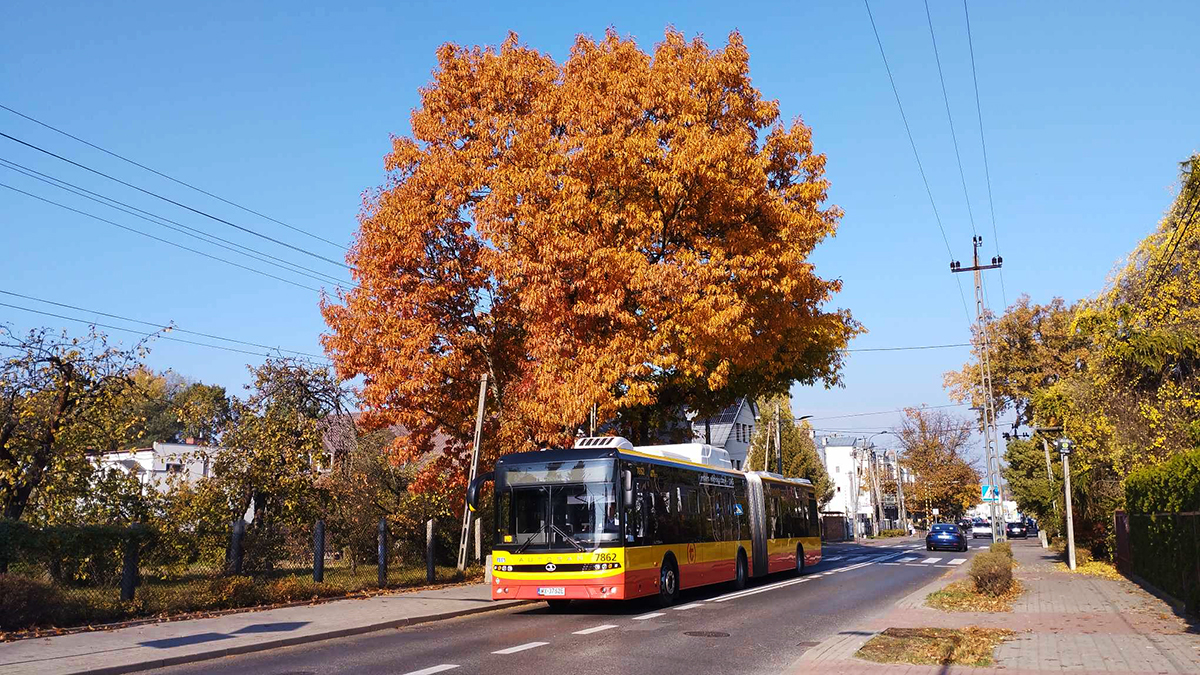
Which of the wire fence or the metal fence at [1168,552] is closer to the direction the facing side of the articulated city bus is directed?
the wire fence

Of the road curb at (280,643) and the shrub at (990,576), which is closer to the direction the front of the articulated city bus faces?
the road curb

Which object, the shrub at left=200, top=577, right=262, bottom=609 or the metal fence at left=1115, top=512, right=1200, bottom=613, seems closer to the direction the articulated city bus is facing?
the shrub

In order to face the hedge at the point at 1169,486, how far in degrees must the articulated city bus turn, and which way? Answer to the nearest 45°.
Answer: approximately 135° to its left

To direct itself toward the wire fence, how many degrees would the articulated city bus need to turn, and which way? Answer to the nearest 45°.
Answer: approximately 45° to its right

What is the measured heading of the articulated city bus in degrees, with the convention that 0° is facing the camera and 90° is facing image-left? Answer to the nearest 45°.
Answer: approximately 45°

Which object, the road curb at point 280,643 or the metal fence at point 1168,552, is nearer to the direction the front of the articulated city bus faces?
the road curb
